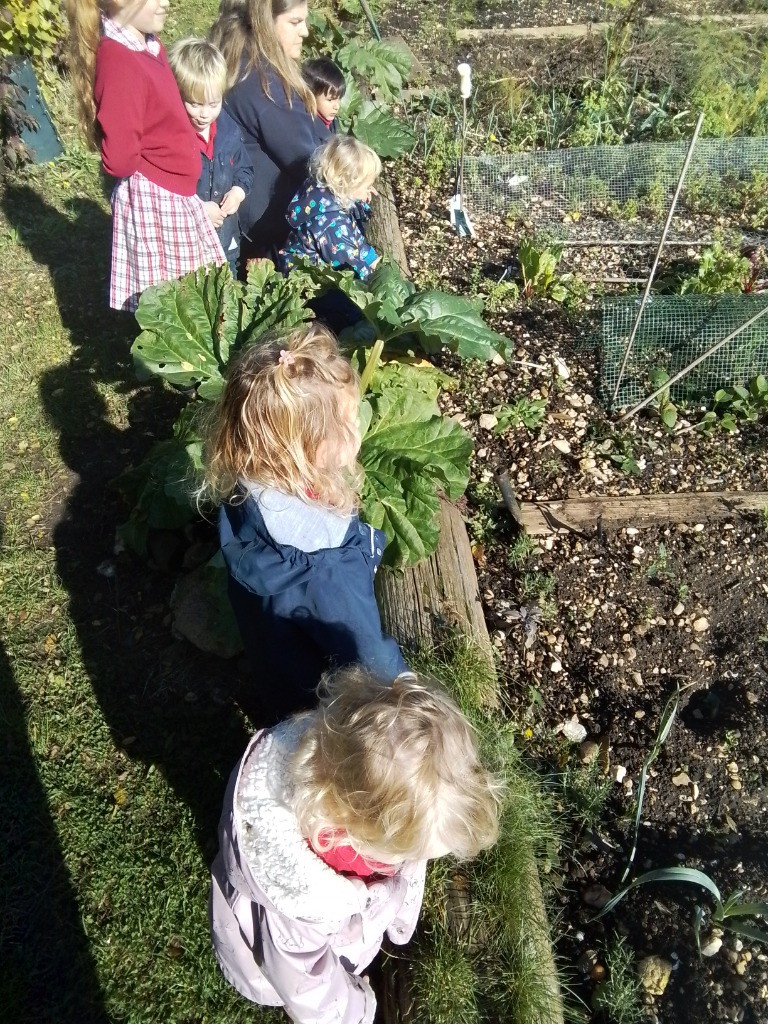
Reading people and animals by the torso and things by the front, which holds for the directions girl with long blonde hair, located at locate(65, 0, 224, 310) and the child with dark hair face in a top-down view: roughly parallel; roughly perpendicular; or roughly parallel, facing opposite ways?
roughly parallel

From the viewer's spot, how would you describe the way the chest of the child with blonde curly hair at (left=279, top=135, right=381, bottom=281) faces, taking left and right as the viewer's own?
facing to the right of the viewer

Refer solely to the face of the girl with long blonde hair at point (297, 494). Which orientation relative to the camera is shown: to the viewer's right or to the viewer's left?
to the viewer's right

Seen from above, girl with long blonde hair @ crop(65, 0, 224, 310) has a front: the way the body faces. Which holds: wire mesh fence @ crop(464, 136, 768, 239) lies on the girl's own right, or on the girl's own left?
on the girl's own left

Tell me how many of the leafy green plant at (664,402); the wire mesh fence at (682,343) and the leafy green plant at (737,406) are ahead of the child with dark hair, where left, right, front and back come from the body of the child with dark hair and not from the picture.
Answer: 3

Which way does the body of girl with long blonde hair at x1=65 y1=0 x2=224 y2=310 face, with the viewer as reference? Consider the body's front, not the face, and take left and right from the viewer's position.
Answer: facing the viewer and to the right of the viewer

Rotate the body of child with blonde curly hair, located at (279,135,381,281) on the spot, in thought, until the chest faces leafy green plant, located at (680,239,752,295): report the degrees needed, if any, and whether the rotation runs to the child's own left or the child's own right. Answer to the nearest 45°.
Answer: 0° — they already face it

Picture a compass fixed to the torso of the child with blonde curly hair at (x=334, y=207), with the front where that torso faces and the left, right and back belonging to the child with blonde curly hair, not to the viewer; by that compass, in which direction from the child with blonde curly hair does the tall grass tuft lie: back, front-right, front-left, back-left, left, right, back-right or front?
right
